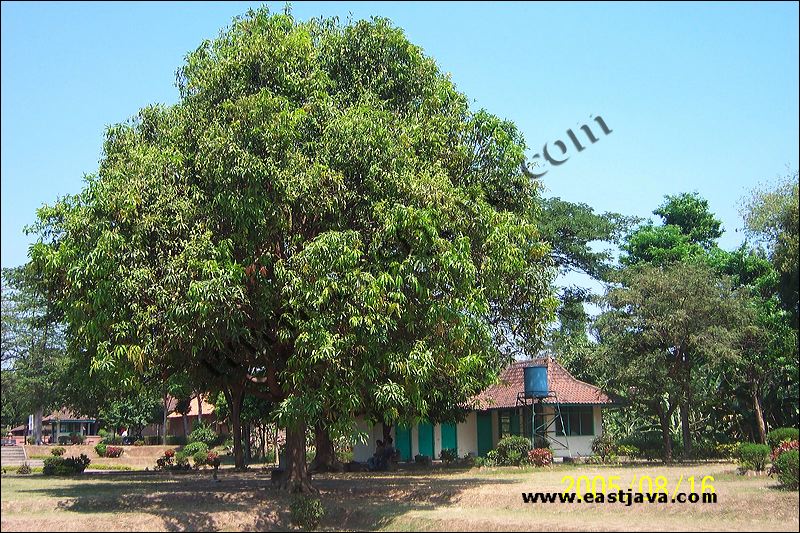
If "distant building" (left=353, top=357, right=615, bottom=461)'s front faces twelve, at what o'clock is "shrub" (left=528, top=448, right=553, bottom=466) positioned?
The shrub is roughly at 12 o'clock from the distant building.

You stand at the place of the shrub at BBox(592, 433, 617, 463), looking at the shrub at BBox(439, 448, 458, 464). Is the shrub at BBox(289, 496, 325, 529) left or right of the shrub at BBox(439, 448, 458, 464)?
left

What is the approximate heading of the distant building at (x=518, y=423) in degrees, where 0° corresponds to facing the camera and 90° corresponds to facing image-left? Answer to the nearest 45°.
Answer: approximately 0°

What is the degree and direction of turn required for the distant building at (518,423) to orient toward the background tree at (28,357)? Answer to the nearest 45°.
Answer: approximately 90° to its right

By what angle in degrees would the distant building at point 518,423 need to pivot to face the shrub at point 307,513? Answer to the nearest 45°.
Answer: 0° — it already faces it
